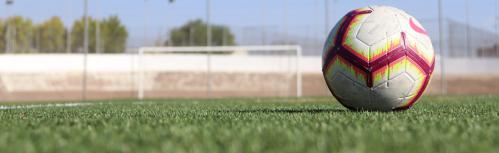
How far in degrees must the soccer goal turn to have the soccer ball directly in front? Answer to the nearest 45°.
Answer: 0° — it already faces it

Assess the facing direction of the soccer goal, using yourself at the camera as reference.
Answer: facing the viewer
